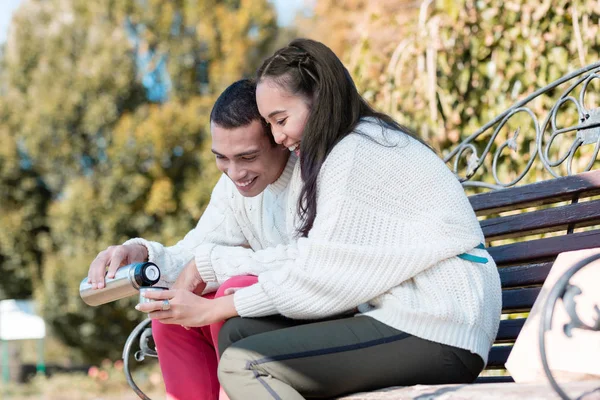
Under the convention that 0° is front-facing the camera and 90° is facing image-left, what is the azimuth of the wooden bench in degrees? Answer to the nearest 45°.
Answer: approximately 45°

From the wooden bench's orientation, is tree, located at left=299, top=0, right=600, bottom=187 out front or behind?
behind

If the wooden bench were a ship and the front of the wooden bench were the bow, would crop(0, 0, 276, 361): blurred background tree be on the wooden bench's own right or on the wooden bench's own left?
on the wooden bench's own right

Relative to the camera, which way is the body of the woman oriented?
to the viewer's left

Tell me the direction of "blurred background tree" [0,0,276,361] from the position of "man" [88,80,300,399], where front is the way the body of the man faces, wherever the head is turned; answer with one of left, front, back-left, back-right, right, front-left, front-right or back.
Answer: back-right

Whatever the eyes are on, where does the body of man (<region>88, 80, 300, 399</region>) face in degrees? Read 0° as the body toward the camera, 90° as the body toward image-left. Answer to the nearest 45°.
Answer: approximately 45°

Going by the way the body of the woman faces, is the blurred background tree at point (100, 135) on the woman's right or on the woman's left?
on the woman's right

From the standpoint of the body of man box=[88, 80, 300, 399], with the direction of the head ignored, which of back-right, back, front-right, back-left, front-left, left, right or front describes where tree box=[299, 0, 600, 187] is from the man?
back

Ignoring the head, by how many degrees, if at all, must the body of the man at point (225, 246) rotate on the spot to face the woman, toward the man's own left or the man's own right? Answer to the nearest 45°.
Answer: approximately 90° to the man's own left
